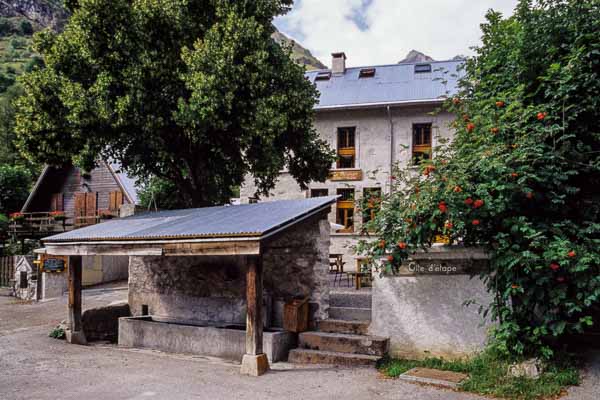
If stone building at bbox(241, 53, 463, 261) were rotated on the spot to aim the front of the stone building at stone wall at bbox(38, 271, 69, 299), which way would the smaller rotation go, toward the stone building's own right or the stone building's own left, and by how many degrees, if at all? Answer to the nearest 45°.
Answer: approximately 45° to the stone building's own right

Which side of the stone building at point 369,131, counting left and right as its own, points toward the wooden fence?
right

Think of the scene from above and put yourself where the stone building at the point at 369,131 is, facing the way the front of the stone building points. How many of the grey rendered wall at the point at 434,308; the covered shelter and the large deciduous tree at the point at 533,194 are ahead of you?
3

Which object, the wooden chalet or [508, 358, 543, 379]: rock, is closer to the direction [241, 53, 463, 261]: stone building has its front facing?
the rock

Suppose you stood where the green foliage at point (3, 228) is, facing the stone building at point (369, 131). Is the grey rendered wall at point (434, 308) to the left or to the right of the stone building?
right

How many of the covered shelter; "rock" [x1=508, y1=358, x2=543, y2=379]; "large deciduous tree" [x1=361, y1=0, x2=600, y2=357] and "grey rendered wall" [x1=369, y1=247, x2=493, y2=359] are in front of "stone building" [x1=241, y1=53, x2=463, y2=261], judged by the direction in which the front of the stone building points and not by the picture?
4

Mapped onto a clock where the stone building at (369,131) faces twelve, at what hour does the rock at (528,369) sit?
The rock is roughly at 12 o'clock from the stone building.

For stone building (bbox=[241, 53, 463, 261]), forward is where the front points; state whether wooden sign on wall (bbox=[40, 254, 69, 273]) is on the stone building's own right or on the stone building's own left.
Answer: on the stone building's own right

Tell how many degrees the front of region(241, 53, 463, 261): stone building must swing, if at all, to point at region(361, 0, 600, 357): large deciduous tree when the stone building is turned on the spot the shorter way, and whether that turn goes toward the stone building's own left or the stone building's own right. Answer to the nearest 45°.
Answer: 0° — it already faces it

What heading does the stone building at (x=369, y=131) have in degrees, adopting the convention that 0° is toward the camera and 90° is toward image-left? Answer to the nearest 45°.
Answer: approximately 0°

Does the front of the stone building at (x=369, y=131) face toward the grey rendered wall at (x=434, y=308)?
yes
